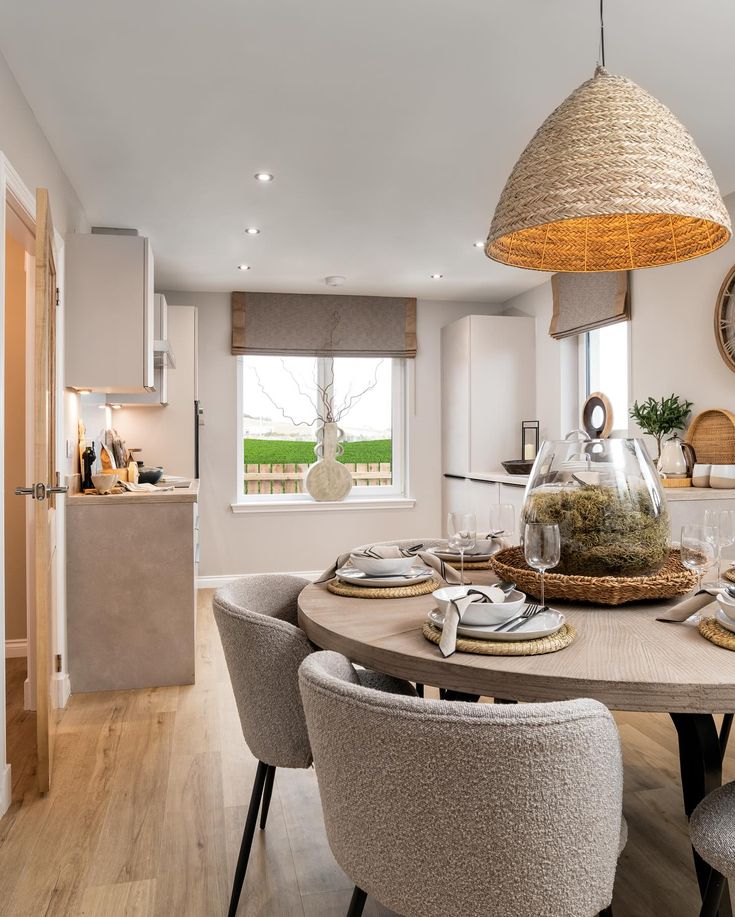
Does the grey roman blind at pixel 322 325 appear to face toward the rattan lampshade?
yes

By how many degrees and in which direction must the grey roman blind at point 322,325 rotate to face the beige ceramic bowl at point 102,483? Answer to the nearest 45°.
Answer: approximately 45° to its right

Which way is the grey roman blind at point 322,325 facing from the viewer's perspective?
toward the camera

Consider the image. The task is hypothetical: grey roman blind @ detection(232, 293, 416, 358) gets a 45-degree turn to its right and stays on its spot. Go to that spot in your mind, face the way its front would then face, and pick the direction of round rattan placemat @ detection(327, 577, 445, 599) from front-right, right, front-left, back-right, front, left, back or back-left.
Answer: front-left

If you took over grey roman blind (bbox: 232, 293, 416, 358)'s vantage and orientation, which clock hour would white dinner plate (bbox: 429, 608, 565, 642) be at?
The white dinner plate is roughly at 12 o'clock from the grey roman blind.

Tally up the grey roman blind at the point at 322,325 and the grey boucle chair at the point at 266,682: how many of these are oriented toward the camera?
1

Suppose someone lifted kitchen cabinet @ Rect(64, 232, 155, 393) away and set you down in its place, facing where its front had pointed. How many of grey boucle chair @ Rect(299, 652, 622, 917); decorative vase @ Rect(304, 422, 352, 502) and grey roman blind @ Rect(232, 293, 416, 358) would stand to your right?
1

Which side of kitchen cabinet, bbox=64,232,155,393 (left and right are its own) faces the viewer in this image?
right

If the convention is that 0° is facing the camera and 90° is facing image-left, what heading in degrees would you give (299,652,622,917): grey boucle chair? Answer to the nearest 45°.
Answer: approximately 225°

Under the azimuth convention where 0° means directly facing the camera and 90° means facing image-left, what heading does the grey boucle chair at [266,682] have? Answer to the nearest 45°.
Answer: approximately 270°

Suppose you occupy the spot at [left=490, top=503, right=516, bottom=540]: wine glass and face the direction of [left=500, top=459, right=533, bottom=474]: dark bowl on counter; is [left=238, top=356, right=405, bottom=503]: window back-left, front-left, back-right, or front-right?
front-left
